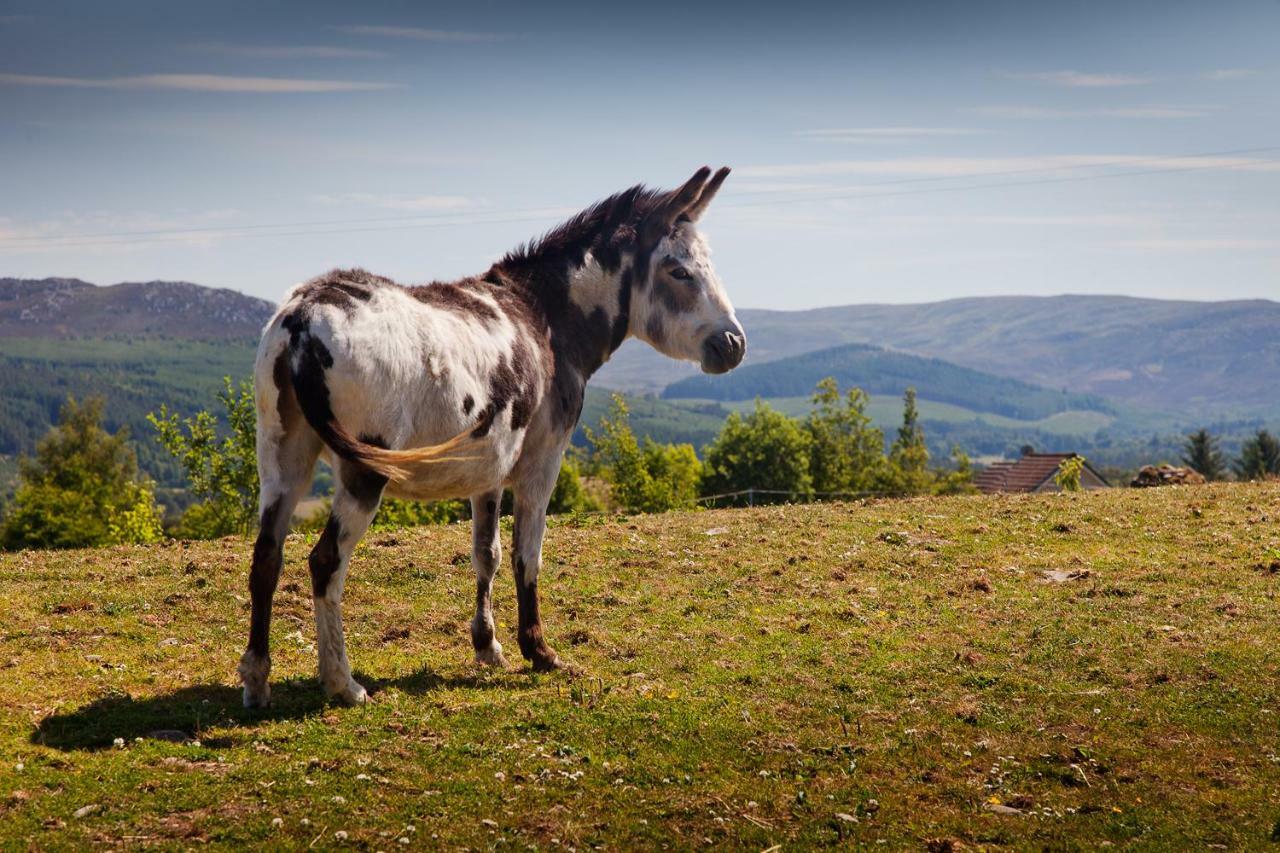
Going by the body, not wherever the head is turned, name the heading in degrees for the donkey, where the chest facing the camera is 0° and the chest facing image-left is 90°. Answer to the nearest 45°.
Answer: approximately 225°

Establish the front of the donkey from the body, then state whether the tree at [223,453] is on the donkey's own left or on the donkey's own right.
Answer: on the donkey's own left
